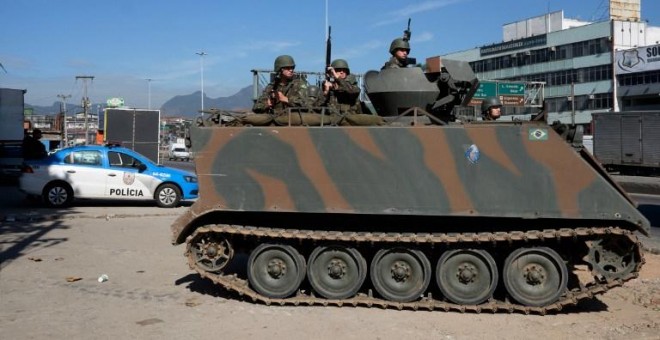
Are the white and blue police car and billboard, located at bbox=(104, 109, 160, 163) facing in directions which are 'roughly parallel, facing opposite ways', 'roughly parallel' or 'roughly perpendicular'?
roughly perpendicular

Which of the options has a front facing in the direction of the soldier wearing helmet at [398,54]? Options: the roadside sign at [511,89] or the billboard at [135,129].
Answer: the roadside sign

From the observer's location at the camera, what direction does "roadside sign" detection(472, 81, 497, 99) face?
facing the viewer

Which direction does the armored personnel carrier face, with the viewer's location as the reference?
facing to the right of the viewer

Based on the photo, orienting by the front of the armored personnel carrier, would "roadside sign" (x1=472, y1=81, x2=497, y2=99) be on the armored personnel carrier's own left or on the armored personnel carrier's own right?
on the armored personnel carrier's own left

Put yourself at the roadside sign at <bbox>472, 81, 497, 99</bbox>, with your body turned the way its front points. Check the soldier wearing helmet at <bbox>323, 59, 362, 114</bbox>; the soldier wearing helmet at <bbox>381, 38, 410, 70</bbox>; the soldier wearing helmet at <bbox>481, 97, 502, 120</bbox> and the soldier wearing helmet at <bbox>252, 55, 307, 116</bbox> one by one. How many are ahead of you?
4

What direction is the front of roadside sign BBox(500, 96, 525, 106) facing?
toward the camera

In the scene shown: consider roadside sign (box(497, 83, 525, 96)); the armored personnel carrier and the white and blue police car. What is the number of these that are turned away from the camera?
0

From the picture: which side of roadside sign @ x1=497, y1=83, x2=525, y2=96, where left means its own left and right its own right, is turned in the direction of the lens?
front

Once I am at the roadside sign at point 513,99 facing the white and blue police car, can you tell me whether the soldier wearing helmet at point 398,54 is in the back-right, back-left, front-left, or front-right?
front-left

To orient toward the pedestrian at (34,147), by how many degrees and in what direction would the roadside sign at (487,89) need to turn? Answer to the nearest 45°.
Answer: approximately 45° to its right

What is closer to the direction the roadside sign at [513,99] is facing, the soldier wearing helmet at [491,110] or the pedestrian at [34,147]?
the soldier wearing helmet

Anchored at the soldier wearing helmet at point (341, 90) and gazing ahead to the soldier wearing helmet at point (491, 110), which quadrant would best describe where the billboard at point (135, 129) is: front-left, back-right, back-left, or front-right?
back-left

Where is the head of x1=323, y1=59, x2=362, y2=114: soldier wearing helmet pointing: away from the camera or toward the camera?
toward the camera

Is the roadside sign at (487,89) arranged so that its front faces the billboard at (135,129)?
no

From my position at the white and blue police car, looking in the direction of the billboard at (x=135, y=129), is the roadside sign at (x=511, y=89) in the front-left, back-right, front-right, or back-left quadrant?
front-right

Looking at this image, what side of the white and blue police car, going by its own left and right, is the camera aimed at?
right

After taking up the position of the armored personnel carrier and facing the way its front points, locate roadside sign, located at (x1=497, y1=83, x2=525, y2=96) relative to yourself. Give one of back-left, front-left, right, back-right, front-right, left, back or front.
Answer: left

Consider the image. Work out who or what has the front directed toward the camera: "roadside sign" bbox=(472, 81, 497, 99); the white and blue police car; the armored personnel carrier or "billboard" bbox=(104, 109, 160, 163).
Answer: the roadside sign

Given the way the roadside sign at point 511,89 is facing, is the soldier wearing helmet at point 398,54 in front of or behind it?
in front

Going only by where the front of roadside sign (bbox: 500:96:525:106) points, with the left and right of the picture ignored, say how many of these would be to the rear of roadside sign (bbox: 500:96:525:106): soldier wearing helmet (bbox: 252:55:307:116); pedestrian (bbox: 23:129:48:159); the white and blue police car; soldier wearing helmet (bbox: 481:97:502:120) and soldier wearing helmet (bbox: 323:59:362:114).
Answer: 0

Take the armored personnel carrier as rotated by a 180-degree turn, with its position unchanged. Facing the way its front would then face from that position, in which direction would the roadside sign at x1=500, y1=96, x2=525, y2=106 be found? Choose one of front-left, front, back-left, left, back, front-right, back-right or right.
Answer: right

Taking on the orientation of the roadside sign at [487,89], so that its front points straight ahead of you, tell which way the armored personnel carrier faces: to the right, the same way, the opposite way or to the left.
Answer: to the left
